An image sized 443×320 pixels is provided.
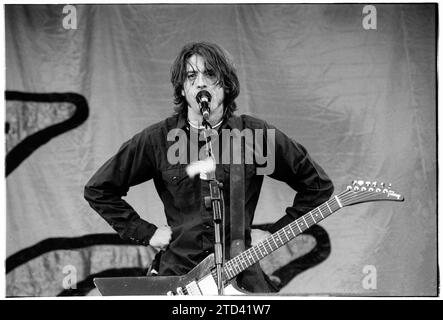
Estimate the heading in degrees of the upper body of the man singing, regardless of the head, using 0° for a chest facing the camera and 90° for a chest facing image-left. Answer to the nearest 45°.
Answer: approximately 0°
